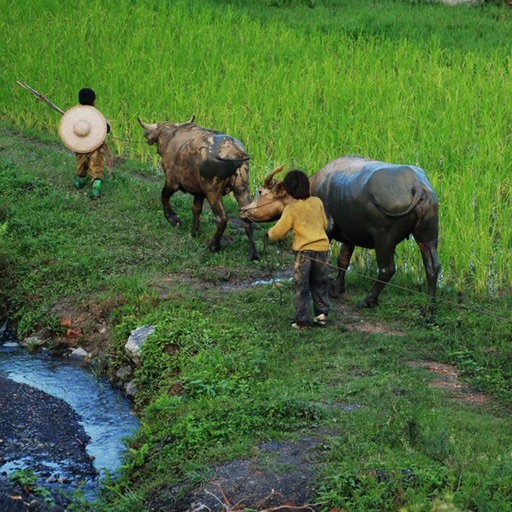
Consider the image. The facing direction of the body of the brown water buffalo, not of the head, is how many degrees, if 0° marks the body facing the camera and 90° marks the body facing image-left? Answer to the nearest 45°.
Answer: approximately 135°

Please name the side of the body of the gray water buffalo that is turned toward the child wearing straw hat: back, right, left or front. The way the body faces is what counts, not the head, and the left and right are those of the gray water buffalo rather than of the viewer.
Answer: front

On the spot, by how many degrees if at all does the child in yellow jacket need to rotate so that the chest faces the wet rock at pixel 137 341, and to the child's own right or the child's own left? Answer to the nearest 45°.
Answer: approximately 45° to the child's own left

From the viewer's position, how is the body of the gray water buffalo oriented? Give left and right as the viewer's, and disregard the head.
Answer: facing away from the viewer and to the left of the viewer

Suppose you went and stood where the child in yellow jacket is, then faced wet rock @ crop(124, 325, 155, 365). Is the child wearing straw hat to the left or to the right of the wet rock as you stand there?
right

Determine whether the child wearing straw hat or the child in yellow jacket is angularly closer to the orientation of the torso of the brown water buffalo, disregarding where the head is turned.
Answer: the child wearing straw hat

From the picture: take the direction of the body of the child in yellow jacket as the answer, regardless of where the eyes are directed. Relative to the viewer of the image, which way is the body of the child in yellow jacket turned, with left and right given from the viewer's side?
facing away from the viewer and to the left of the viewer

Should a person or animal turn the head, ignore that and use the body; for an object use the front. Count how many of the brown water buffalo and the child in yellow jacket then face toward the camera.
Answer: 0

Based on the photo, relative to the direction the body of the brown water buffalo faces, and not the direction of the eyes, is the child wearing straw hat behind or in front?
in front

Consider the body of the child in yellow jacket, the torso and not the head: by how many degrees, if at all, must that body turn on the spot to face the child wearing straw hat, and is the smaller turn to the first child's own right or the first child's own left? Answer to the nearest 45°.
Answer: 0° — they already face them

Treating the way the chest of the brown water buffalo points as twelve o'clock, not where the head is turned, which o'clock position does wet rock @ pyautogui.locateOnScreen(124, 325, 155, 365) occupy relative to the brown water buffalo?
The wet rock is roughly at 8 o'clock from the brown water buffalo.

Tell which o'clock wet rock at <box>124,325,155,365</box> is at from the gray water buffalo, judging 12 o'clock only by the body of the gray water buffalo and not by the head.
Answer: The wet rock is roughly at 10 o'clock from the gray water buffalo.
